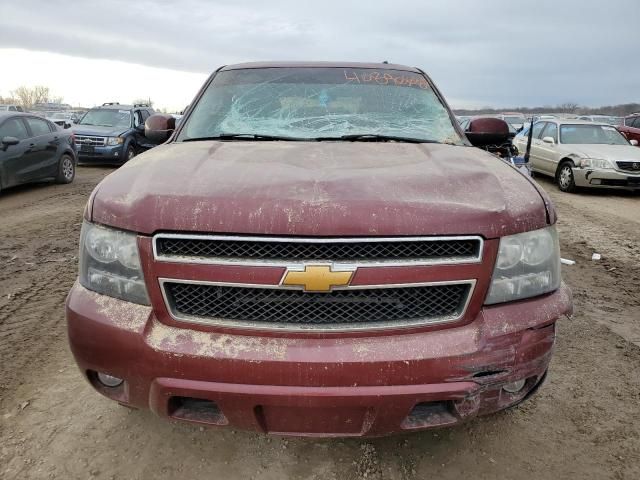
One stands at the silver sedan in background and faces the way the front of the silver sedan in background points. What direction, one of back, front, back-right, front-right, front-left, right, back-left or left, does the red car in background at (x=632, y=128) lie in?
back-left

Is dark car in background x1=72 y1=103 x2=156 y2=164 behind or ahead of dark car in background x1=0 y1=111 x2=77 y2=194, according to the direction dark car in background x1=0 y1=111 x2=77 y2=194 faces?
behind

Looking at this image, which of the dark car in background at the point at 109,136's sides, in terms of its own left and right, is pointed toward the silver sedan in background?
left

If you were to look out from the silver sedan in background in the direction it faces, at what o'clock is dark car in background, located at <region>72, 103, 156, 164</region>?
The dark car in background is roughly at 4 o'clock from the silver sedan in background.

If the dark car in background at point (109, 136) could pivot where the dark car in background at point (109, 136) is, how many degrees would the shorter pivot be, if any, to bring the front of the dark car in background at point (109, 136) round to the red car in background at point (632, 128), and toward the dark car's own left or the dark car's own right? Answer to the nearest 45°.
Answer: approximately 135° to the dark car's own left

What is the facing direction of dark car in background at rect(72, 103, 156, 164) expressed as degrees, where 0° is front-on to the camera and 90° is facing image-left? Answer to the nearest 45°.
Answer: approximately 45°

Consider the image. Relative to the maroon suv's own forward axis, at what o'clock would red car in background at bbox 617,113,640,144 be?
The red car in background is roughly at 7 o'clock from the maroon suv.
